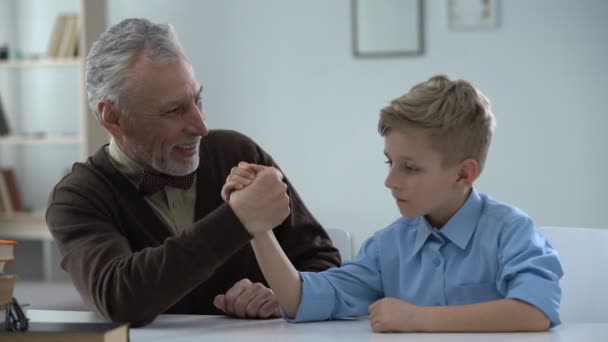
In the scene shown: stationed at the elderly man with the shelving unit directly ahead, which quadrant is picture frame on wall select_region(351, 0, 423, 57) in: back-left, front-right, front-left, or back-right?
front-right

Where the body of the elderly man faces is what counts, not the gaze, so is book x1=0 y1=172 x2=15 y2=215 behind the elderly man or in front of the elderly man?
behind

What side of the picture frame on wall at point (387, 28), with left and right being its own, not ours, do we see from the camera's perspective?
front

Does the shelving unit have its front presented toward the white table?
yes

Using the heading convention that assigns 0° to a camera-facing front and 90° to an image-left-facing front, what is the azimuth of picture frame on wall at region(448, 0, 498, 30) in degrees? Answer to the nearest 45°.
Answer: approximately 0°

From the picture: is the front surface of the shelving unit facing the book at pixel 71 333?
yes

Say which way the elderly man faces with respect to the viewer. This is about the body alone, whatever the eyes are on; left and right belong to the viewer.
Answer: facing the viewer and to the right of the viewer

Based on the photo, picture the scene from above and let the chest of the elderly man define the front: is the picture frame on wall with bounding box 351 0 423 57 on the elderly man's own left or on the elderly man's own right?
on the elderly man's own left

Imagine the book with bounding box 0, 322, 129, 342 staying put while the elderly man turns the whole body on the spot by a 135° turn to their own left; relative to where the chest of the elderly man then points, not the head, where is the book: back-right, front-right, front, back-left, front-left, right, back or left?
back

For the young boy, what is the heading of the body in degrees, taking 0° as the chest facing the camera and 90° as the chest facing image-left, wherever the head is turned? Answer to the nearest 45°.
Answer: approximately 45°

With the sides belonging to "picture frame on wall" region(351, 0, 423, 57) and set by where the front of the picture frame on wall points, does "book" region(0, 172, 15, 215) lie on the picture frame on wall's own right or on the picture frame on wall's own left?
on the picture frame on wall's own right

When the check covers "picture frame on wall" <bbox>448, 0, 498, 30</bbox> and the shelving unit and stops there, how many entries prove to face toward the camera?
2

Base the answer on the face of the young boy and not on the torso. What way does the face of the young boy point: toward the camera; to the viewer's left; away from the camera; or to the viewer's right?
to the viewer's left

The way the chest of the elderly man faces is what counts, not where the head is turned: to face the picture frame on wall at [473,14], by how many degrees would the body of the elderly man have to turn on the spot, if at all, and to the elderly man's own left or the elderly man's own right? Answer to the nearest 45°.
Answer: approximately 90° to the elderly man's own left

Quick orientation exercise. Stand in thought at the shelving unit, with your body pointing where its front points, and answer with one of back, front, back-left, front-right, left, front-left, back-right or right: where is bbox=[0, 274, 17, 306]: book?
front

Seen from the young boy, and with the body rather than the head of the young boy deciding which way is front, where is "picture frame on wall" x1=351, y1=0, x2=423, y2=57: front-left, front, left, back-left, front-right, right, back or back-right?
back-right
